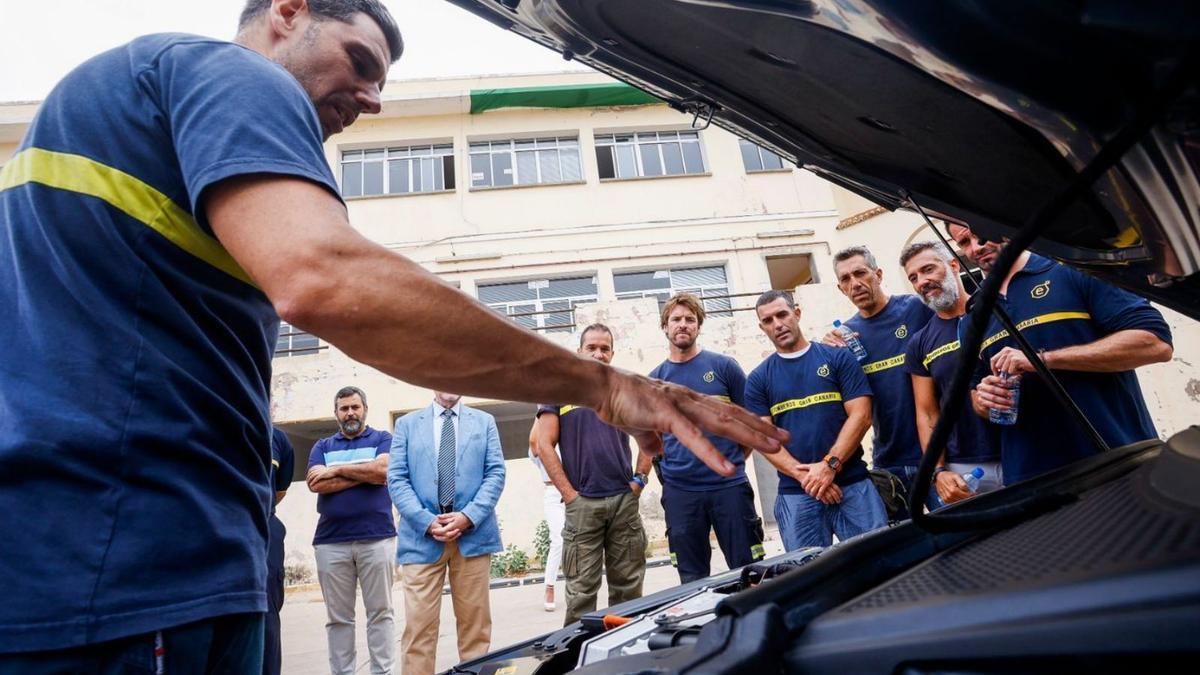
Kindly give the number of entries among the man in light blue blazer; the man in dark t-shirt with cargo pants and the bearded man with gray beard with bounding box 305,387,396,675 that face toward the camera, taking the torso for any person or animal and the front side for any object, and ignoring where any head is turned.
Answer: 3

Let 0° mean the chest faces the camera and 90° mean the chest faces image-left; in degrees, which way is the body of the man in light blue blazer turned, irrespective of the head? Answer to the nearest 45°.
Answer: approximately 0°

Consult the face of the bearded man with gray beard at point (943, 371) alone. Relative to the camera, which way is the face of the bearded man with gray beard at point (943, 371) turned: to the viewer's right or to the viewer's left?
to the viewer's left

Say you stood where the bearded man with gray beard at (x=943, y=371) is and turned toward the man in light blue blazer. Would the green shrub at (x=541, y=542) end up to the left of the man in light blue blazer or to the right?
right

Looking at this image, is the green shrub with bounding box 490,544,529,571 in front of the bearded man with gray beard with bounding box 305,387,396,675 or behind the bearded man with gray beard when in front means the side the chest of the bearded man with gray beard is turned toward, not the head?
behind

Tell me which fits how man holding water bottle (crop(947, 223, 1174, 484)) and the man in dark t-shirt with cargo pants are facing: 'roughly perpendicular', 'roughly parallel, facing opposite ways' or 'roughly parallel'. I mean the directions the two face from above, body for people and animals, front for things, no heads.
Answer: roughly perpendicular

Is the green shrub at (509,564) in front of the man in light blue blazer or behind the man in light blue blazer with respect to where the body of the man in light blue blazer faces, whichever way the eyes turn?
behind

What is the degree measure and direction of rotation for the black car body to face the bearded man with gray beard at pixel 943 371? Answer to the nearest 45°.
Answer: approximately 45° to its right

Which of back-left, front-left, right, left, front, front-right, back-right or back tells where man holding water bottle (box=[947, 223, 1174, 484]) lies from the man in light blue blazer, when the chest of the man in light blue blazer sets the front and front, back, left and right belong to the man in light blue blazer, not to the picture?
front-left

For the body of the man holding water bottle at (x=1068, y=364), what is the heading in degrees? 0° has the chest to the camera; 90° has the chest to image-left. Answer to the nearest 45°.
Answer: approximately 45°
